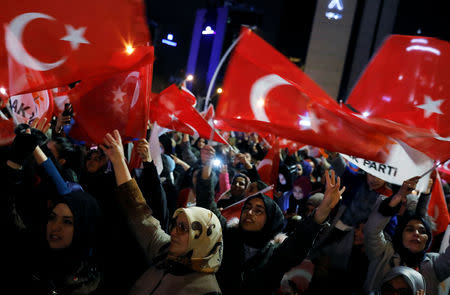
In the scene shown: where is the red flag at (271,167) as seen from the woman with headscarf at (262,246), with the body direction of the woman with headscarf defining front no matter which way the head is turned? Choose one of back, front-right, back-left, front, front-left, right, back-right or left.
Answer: back-right

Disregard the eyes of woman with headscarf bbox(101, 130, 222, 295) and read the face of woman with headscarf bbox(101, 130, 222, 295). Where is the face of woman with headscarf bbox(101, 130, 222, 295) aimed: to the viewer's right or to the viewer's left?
to the viewer's left

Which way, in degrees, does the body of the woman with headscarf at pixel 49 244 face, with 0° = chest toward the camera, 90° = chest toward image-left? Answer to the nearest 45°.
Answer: approximately 45°

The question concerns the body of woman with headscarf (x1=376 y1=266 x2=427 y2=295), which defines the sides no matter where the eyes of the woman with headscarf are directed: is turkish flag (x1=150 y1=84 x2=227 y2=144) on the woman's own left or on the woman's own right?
on the woman's own right

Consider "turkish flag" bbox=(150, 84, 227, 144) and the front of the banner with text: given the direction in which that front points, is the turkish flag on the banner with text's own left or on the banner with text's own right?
on the banner with text's own right

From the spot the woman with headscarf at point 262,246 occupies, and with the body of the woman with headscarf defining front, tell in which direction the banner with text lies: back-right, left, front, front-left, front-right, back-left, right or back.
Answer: back

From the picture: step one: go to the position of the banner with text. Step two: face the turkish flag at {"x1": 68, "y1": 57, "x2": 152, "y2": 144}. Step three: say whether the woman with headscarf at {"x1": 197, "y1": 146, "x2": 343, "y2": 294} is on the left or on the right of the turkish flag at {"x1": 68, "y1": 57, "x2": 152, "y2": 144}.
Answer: left

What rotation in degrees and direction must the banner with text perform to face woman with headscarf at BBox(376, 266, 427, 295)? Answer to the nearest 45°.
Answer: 0° — it already faces them
